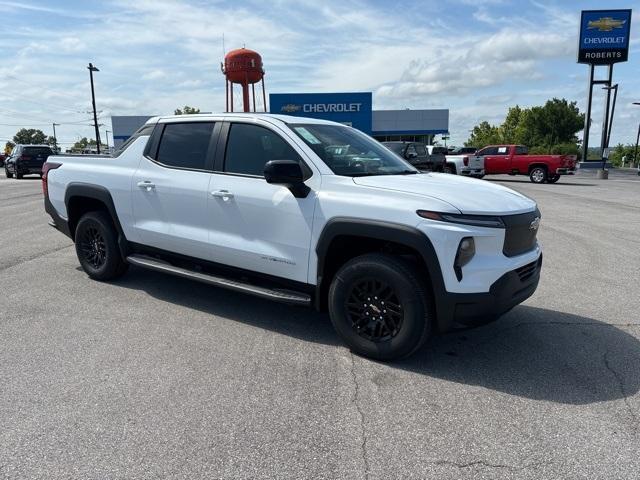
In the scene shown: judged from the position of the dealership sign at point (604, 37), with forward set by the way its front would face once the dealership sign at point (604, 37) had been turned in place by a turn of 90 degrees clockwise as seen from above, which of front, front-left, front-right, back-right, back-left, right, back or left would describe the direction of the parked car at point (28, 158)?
front-left

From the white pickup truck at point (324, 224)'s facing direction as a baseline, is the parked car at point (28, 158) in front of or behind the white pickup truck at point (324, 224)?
behind

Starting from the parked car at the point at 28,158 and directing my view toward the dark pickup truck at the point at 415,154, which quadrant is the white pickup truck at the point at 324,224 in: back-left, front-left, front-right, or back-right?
front-right

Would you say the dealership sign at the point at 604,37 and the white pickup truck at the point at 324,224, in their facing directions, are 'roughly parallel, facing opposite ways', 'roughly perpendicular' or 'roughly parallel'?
roughly perpendicular

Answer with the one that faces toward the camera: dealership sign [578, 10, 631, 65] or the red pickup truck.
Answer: the dealership sign

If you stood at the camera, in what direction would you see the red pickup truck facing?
facing away from the viewer and to the left of the viewer

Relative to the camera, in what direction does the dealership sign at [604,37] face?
facing the viewer

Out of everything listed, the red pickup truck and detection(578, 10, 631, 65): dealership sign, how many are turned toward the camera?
1

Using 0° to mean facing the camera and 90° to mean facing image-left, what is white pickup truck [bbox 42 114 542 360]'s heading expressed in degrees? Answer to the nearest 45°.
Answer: approximately 315°

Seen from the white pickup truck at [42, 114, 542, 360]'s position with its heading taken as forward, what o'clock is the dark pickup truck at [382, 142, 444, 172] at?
The dark pickup truck is roughly at 8 o'clock from the white pickup truck.
